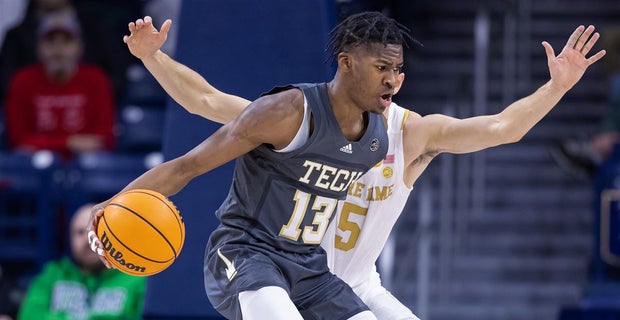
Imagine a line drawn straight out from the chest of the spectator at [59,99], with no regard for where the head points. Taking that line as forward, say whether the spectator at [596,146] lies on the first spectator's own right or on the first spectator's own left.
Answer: on the first spectator's own left

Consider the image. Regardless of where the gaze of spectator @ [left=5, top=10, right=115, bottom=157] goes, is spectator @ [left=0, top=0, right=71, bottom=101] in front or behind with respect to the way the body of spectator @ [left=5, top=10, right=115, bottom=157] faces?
behind

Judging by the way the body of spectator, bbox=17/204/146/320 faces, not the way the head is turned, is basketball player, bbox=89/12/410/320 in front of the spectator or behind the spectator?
in front

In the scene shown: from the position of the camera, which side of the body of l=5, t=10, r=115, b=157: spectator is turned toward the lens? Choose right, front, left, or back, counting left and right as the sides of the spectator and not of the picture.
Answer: front

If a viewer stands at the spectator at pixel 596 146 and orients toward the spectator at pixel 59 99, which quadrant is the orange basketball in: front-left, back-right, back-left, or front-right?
front-left

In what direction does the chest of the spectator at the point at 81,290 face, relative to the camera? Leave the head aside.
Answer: toward the camera

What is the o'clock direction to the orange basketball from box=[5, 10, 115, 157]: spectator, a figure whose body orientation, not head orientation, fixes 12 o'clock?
The orange basketball is roughly at 12 o'clock from the spectator.

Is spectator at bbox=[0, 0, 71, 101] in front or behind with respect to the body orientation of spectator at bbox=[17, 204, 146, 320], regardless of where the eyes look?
behind

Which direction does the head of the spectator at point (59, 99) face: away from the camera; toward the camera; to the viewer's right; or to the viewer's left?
toward the camera
